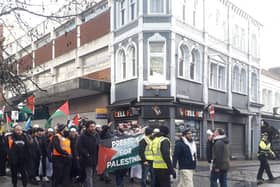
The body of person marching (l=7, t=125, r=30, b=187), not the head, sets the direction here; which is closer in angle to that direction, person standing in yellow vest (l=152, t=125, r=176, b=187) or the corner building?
the person standing in yellow vest

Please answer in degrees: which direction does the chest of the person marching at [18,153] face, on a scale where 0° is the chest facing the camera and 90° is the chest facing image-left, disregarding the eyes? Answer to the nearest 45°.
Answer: approximately 0°
